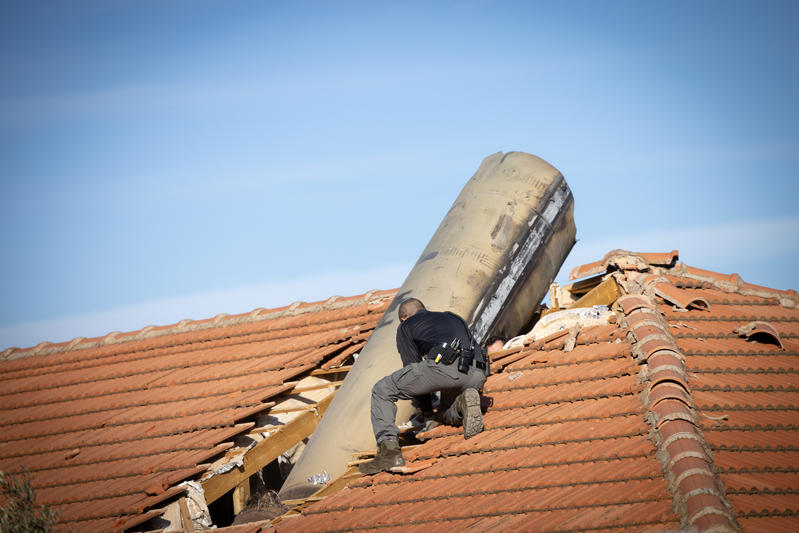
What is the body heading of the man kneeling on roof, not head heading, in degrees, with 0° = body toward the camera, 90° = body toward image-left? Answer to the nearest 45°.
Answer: approximately 135°

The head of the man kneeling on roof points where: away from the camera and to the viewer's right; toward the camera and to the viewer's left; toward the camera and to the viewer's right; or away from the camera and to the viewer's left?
away from the camera and to the viewer's left

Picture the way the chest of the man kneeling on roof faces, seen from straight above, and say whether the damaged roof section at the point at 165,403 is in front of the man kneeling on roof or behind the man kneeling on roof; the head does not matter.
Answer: in front
